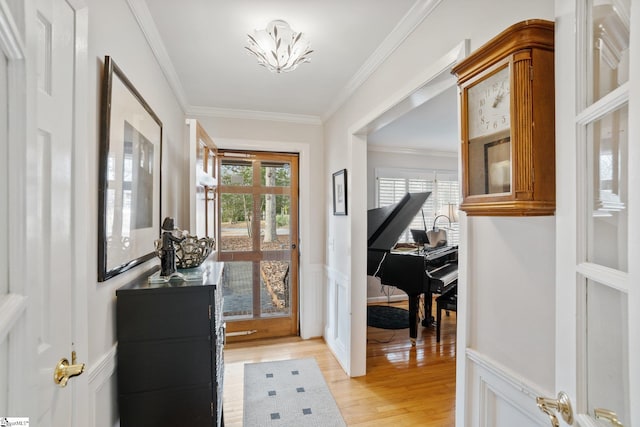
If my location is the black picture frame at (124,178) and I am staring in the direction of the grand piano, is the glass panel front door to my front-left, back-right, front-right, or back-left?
front-left

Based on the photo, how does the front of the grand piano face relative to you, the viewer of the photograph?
facing the viewer and to the right of the viewer

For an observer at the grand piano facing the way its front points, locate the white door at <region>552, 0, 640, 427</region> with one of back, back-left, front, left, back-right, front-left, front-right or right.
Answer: front-right

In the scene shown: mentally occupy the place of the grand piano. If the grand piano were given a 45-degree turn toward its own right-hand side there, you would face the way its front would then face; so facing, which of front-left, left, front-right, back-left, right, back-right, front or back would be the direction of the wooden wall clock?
front

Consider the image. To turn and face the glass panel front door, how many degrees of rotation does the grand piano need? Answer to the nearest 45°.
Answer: approximately 135° to its right

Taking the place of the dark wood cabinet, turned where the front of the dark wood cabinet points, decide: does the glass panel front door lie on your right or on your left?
on your left

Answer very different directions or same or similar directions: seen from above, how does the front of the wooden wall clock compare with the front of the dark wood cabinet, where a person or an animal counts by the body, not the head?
very different directions

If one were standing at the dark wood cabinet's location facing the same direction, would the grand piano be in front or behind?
in front

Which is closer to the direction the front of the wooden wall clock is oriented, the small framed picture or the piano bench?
the small framed picture

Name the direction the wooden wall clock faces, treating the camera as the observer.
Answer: facing the viewer and to the left of the viewer

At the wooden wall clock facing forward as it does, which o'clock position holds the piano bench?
The piano bench is roughly at 4 o'clock from the wooden wall clock.

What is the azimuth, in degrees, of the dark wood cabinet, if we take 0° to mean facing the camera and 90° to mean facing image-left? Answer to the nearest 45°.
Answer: approximately 270°

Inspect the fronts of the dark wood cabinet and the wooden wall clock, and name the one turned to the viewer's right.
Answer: the dark wood cabinet
